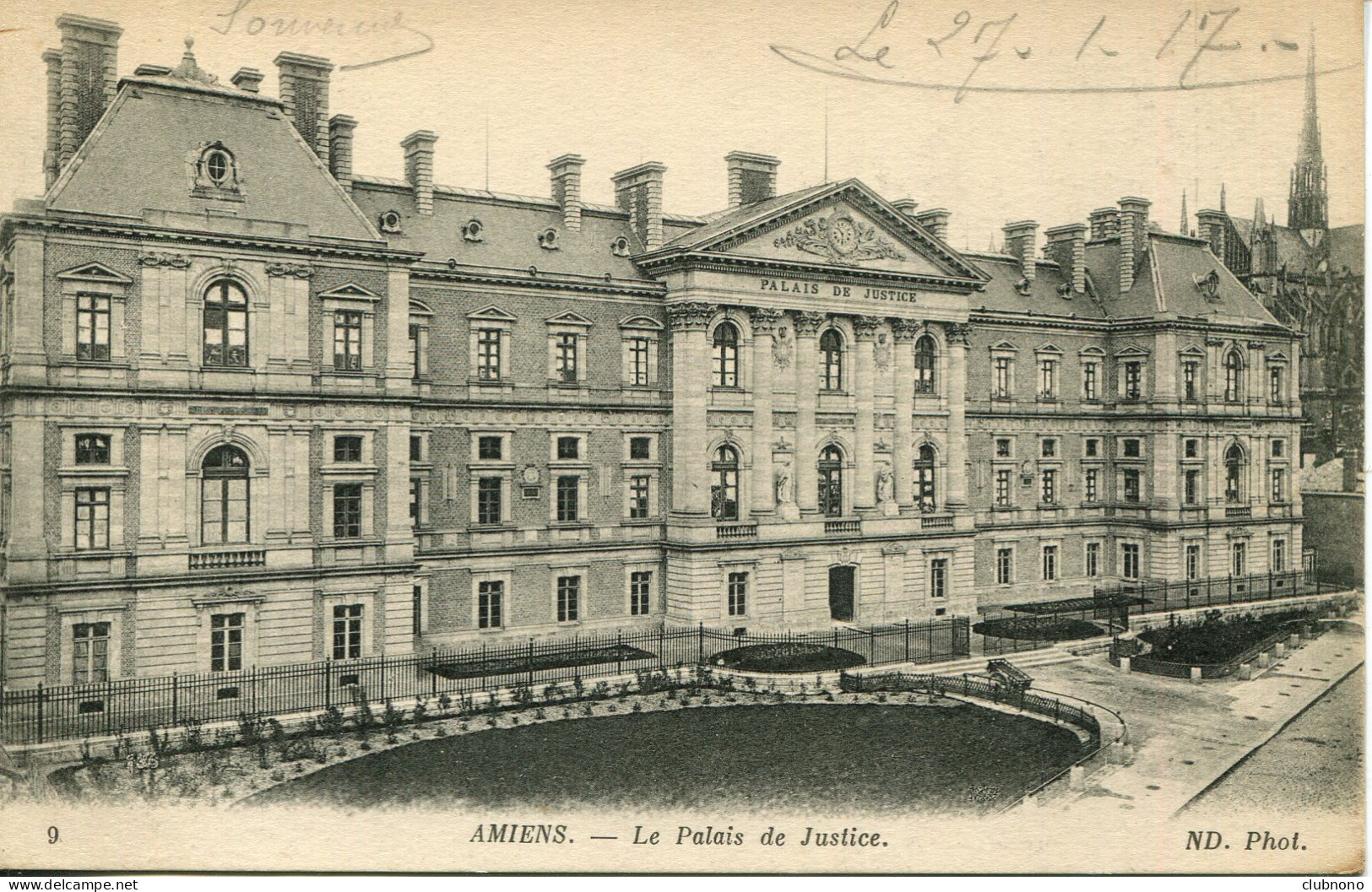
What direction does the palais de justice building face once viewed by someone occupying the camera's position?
facing the viewer and to the right of the viewer
